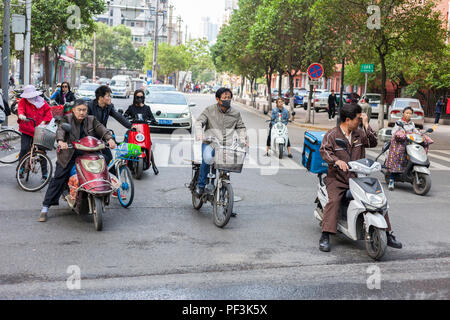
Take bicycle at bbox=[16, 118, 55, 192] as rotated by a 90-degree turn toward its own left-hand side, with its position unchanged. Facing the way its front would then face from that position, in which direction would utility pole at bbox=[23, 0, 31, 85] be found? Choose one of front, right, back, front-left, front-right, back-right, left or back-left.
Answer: front-left

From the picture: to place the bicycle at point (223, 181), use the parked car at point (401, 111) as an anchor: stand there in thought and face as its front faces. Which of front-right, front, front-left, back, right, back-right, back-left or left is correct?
back

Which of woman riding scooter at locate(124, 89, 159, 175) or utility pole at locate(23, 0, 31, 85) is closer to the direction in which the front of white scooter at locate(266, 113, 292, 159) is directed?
the woman riding scooter

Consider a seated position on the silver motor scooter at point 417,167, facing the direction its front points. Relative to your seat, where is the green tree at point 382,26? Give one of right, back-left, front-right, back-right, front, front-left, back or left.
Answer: back-left

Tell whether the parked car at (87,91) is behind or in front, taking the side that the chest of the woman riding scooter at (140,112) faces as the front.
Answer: behind

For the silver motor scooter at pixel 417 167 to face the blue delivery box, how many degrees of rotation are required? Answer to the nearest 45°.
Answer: approximately 45° to its right
